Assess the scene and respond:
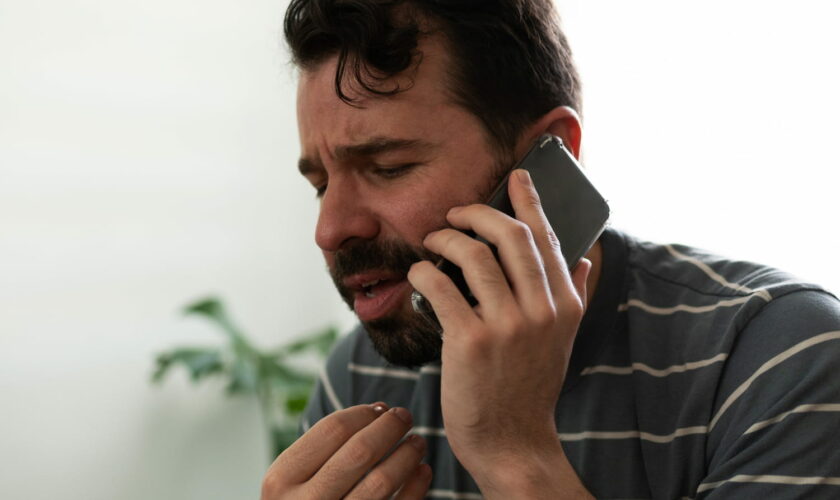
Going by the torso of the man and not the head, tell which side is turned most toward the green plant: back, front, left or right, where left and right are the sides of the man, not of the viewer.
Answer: right

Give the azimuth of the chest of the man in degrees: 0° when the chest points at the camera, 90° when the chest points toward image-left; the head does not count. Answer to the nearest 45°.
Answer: approximately 45°
